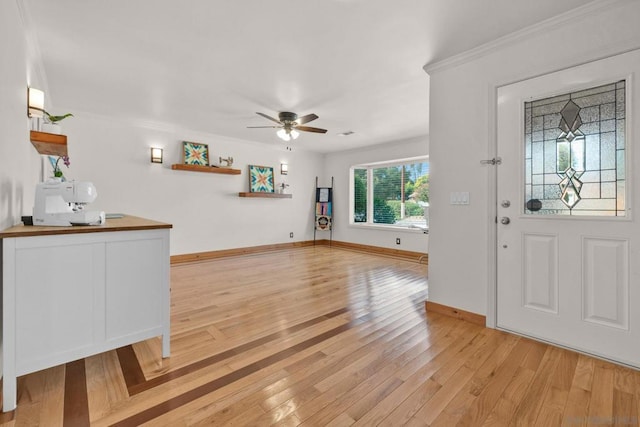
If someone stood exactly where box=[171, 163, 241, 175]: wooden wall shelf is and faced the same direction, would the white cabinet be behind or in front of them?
in front

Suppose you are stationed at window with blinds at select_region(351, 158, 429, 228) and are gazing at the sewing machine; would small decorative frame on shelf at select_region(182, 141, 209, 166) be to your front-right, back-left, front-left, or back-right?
front-right

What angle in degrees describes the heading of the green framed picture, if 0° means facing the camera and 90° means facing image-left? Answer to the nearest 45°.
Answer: approximately 315°

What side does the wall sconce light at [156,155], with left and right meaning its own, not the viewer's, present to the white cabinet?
front

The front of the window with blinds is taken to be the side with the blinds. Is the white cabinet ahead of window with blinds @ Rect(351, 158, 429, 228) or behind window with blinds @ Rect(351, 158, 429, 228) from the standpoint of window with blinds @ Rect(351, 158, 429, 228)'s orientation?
ahead

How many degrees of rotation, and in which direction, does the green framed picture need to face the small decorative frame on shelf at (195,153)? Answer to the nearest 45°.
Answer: approximately 90° to its right

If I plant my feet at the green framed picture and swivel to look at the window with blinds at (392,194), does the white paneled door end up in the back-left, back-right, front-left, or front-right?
front-right

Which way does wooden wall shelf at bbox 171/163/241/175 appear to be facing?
toward the camera

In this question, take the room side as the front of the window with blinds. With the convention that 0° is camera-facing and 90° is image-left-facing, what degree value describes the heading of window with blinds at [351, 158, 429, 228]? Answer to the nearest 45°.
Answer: approximately 45°

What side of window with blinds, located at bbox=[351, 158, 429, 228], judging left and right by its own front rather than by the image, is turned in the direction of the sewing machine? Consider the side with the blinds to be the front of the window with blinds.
front

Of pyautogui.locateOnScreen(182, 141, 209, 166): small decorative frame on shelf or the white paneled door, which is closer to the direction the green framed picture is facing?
the white paneled door

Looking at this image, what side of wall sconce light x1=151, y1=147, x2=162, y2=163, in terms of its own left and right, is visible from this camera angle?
front

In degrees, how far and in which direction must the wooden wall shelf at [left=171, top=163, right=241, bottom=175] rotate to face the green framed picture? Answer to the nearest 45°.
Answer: approximately 135° to its left
